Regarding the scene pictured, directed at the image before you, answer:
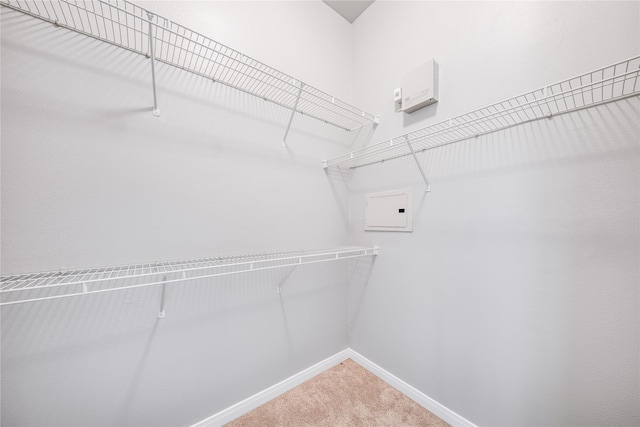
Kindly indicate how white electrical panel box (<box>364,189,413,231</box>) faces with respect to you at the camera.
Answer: facing the viewer and to the left of the viewer

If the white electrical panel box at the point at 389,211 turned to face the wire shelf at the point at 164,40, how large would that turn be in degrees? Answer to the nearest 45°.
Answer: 0° — it already faces it

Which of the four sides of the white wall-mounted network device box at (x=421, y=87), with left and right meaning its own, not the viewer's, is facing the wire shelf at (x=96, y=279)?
front

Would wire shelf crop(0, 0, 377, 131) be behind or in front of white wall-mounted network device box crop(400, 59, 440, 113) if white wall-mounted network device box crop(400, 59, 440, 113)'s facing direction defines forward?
in front

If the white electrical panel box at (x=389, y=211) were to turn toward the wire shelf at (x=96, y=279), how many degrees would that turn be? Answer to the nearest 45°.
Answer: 0° — it already faces it

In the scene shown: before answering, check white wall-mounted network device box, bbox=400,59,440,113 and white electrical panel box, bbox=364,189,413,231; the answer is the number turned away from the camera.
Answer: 0
